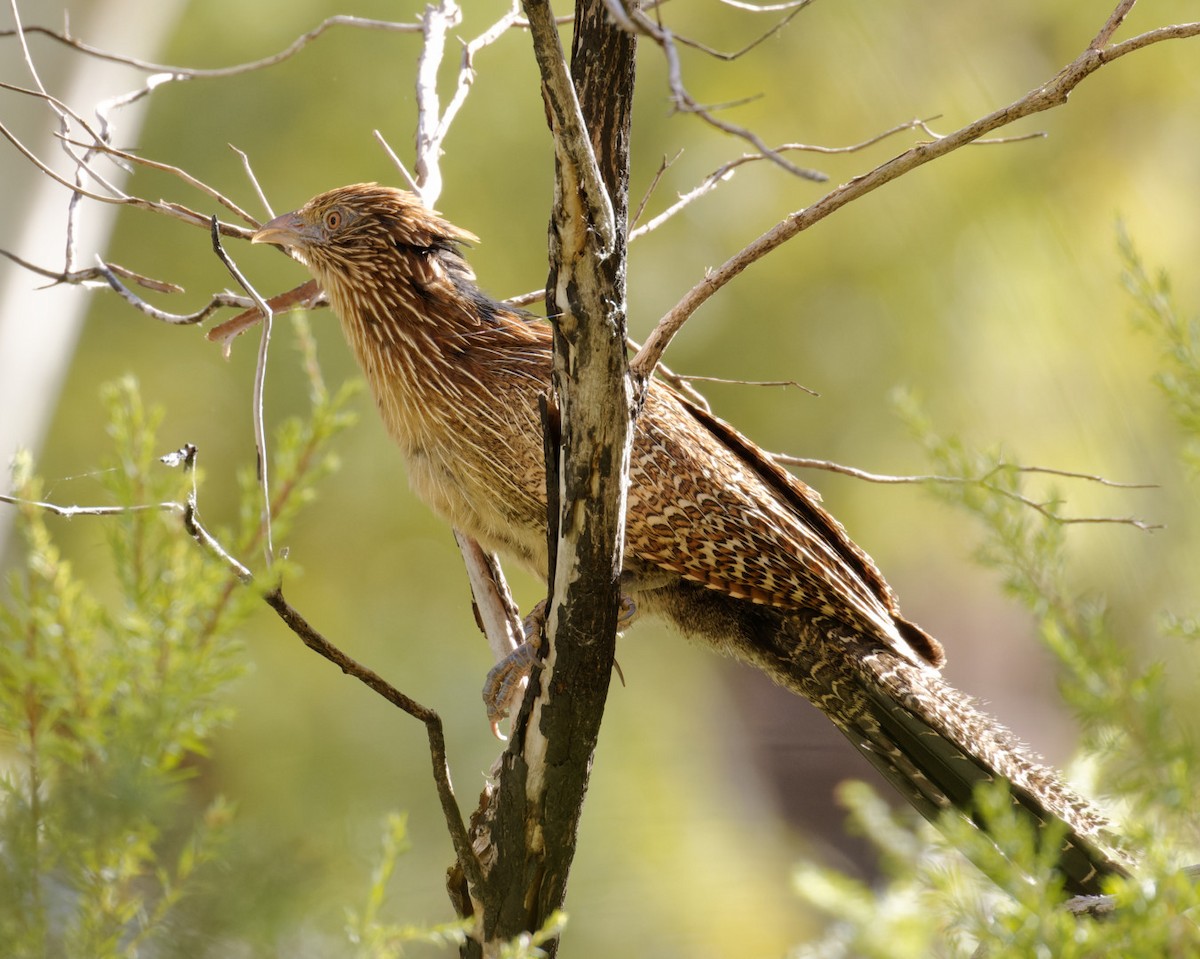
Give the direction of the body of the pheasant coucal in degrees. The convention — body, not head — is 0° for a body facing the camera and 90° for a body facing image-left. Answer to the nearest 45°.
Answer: approximately 90°

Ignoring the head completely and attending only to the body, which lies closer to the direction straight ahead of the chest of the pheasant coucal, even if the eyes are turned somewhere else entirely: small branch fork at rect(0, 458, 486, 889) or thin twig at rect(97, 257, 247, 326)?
the thin twig

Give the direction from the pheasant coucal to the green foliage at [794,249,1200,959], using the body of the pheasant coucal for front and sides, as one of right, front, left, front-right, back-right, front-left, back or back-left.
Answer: back

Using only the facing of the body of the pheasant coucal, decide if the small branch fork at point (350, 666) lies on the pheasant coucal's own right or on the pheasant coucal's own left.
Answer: on the pheasant coucal's own left

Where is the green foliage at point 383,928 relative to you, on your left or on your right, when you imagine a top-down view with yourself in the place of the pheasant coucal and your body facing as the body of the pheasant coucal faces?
on your left

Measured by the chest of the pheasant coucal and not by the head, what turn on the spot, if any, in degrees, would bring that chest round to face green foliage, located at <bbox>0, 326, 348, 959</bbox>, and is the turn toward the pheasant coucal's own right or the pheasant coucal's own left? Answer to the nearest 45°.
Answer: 0° — it already faces it
